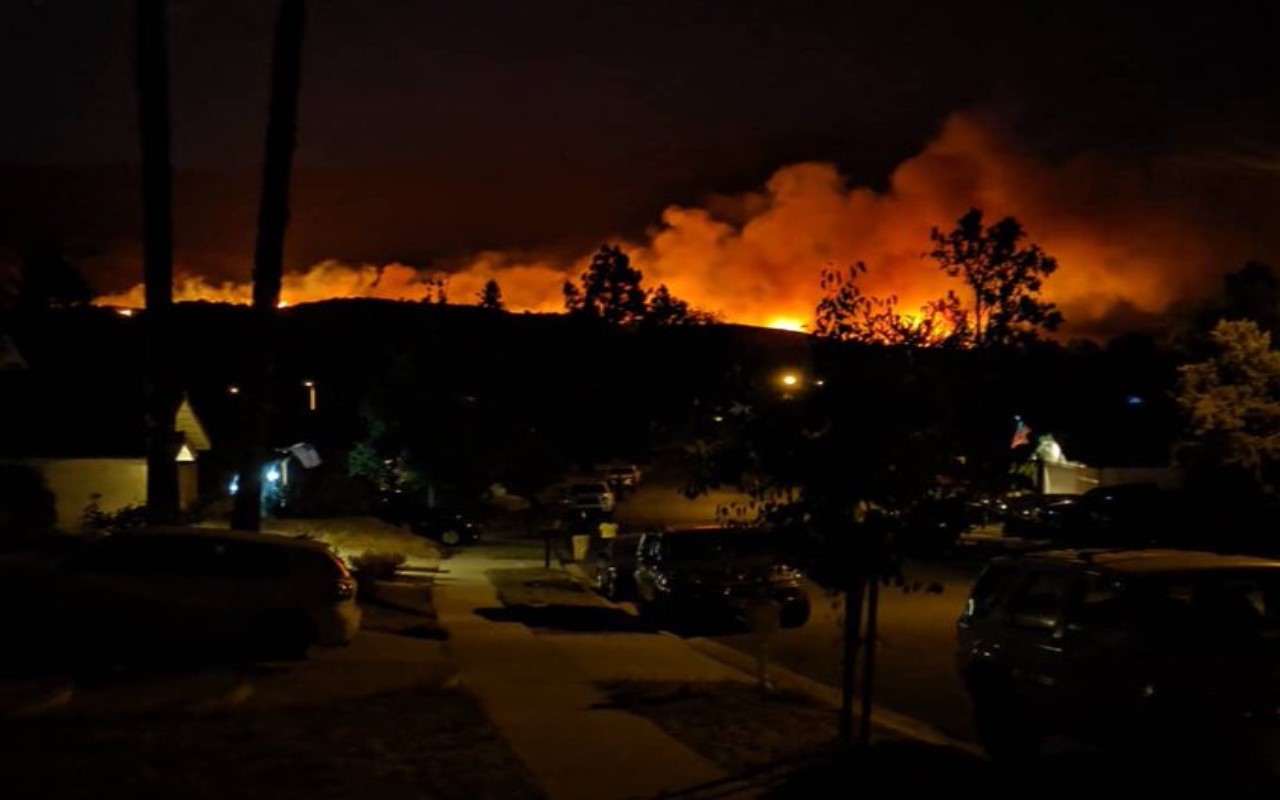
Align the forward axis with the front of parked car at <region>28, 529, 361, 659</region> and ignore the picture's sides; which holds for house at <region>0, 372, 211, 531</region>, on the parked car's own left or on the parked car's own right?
on the parked car's own right

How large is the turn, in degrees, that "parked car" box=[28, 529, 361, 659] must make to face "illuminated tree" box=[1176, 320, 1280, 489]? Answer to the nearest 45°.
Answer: approximately 135° to its right

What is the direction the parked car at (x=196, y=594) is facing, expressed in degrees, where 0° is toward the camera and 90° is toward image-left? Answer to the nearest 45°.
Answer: approximately 90°

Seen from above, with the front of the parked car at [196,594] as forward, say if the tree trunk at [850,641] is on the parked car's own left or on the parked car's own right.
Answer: on the parked car's own left

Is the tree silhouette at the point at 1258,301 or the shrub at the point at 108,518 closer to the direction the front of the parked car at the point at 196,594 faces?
the shrub

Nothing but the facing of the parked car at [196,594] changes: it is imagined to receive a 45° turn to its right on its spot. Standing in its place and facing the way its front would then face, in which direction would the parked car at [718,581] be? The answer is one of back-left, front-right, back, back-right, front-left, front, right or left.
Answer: right

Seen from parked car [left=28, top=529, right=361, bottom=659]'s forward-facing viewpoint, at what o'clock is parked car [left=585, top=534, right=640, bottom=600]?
parked car [left=585, top=534, right=640, bottom=600] is roughly at 4 o'clock from parked car [left=28, top=529, right=361, bottom=659].

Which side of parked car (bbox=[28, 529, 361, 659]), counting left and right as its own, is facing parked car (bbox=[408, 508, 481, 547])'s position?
right

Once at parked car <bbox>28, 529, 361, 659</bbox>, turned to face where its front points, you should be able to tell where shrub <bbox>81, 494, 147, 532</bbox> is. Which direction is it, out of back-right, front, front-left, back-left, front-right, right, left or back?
right

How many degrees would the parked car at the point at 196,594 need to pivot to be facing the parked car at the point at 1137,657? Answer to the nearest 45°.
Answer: approximately 135° to its left
